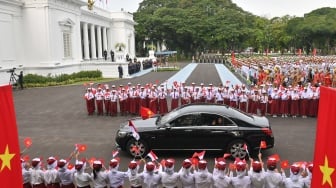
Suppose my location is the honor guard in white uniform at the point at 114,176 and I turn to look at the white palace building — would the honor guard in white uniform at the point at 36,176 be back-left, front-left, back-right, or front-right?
front-left

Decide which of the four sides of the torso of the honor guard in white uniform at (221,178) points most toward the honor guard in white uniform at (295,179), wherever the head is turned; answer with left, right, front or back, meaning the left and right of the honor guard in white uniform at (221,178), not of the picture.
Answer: right

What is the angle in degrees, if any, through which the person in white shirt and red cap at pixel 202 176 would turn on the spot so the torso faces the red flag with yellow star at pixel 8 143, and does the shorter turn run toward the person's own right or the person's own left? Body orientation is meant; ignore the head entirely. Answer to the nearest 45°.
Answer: approximately 135° to the person's own left

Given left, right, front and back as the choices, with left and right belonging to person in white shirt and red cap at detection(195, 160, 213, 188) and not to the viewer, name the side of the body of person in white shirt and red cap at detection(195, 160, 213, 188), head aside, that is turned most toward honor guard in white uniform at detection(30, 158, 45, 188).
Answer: left

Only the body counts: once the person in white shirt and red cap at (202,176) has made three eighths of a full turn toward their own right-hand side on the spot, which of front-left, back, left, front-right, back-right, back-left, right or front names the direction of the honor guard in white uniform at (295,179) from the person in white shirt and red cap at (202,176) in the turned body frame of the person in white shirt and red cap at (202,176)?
front-left

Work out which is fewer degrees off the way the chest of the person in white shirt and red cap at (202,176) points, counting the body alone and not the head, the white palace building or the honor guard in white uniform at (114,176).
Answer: the white palace building

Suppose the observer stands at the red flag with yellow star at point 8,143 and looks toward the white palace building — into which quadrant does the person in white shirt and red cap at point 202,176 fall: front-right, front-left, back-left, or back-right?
front-right

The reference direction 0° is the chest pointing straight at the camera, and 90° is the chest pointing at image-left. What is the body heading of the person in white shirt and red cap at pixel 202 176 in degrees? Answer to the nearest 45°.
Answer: approximately 180°

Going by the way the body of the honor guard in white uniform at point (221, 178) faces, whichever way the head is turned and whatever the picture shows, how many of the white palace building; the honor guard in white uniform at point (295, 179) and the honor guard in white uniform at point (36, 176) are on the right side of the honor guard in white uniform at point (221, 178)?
1

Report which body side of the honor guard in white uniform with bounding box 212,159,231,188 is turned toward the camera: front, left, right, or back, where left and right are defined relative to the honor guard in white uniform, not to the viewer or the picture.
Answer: back

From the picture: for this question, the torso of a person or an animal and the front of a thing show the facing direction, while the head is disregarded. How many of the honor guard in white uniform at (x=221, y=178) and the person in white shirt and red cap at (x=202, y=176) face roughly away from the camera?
2

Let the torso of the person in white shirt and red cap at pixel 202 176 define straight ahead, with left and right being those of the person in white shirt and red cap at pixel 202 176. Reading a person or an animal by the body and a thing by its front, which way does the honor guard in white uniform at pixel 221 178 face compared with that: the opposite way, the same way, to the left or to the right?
the same way
